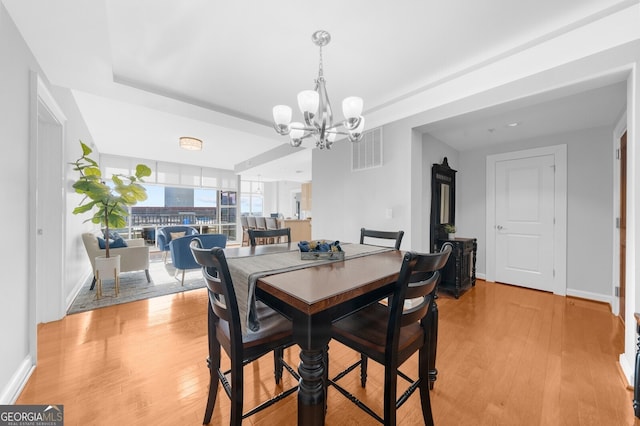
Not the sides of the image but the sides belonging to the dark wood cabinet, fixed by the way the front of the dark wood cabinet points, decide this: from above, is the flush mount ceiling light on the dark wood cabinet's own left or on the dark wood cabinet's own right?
on the dark wood cabinet's own right

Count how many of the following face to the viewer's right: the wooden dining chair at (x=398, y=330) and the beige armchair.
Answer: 1

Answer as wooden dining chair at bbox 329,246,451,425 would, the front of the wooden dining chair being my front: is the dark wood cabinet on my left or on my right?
on my right

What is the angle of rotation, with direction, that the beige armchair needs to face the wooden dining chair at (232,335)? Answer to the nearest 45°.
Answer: approximately 90° to its right

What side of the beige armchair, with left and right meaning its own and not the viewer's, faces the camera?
right

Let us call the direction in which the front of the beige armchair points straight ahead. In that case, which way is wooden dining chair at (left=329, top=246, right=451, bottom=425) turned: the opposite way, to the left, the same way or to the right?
to the left

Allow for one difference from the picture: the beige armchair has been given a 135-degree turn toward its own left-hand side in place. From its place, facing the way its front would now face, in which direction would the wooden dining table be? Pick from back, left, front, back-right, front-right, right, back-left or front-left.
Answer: back-left

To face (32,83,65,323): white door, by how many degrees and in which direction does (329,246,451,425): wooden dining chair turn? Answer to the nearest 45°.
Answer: approximately 45° to its left
